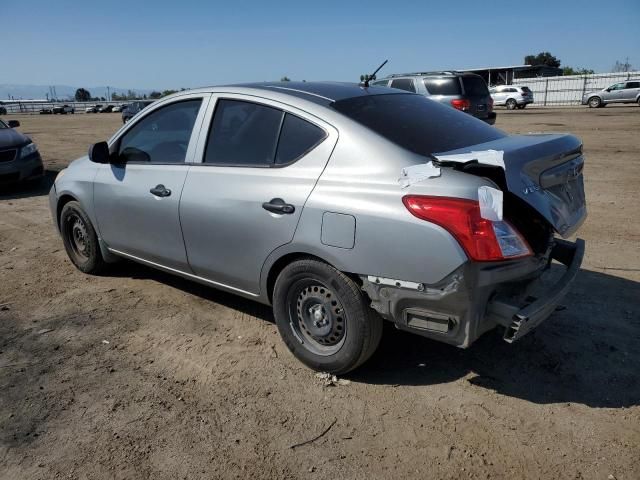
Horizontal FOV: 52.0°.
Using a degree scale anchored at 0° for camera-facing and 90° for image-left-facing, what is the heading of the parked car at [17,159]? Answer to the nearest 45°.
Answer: approximately 315°

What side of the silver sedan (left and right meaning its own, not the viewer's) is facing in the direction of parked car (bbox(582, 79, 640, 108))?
right

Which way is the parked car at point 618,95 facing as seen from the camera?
to the viewer's left

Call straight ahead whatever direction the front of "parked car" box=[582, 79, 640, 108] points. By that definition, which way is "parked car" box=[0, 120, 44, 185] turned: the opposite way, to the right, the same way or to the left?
the opposite way

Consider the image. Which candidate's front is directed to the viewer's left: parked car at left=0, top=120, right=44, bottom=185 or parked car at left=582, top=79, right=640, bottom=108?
parked car at left=582, top=79, right=640, bottom=108

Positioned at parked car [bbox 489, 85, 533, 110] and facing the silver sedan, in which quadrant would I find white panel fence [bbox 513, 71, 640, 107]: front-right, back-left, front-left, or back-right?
back-left

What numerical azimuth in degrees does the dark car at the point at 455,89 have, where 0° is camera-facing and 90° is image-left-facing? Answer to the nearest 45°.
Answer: approximately 135°

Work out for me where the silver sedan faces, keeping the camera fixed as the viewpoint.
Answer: facing away from the viewer and to the left of the viewer

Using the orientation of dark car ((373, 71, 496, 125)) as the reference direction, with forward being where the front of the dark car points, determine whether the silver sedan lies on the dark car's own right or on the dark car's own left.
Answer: on the dark car's own left

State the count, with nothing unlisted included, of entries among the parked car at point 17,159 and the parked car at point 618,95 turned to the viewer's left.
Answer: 1

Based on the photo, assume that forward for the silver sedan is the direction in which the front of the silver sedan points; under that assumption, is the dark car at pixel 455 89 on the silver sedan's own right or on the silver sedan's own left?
on the silver sedan's own right

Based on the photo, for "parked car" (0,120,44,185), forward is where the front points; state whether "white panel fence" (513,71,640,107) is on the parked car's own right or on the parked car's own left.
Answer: on the parked car's own left
